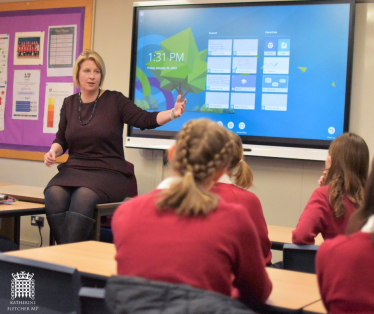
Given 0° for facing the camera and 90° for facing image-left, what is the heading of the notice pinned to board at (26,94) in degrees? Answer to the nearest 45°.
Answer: approximately 0°

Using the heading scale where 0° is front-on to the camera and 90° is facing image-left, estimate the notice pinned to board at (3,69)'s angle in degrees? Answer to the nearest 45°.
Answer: approximately 0°
